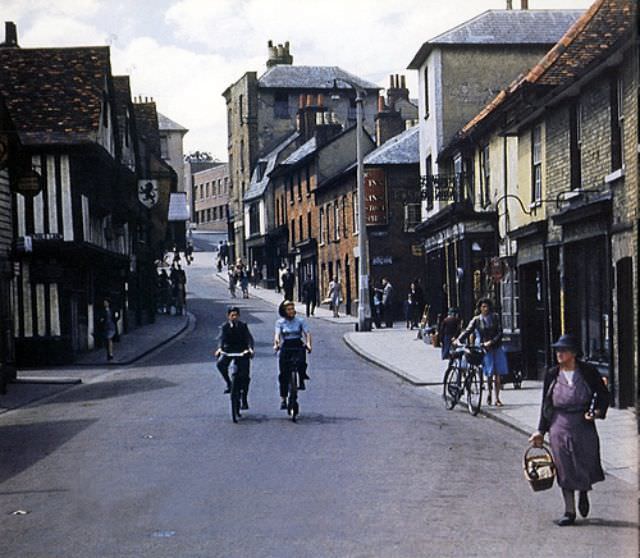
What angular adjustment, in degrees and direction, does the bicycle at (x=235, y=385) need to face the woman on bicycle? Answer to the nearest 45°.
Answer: approximately 90° to its left

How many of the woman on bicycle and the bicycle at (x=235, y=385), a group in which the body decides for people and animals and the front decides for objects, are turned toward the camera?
2

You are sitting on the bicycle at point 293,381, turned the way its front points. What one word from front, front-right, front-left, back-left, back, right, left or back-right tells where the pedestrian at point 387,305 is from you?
back

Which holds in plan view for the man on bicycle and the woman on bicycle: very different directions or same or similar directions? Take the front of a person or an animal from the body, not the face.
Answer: same or similar directions

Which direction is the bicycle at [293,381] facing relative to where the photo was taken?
toward the camera

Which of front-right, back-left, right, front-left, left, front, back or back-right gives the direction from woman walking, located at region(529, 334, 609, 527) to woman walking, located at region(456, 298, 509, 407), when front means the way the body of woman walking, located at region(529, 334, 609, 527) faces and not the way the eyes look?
back-right

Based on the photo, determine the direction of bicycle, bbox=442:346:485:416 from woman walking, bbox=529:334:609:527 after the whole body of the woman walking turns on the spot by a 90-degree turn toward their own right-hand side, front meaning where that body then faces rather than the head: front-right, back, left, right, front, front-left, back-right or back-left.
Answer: front-right

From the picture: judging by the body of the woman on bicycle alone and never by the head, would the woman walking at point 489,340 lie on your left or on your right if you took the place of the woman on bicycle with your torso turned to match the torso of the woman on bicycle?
on your left

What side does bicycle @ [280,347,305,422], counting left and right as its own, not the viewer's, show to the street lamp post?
back

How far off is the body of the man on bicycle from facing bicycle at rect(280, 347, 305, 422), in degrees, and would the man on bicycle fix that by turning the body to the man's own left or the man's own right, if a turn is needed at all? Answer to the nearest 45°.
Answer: approximately 45° to the man's own left

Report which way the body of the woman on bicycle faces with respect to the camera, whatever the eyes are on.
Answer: toward the camera

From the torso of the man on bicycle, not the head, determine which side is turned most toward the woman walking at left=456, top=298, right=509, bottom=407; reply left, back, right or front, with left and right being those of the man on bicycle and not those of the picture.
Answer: left
